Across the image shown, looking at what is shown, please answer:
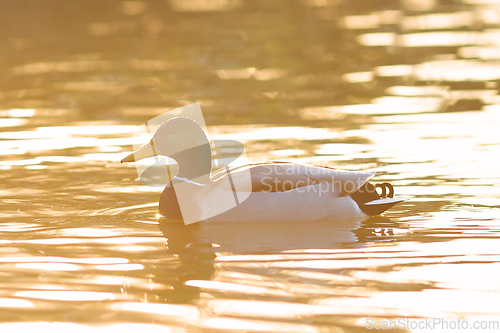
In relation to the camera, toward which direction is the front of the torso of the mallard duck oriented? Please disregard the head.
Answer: to the viewer's left
